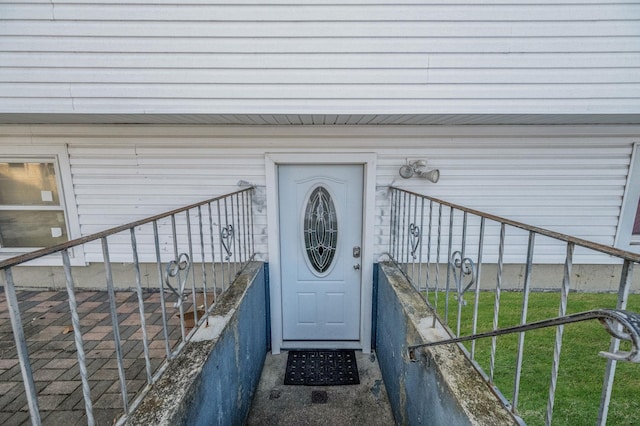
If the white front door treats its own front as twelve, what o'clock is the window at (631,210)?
The window is roughly at 9 o'clock from the white front door.

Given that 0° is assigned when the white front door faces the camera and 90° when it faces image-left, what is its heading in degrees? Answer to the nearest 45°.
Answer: approximately 0°

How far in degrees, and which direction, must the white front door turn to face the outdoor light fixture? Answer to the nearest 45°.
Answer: approximately 90° to its left

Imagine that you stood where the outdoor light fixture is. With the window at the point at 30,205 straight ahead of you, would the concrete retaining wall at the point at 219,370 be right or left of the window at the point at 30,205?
left

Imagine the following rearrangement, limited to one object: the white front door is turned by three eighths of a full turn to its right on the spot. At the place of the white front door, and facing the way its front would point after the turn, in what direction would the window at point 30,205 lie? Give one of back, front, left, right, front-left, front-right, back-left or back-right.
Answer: front-left
